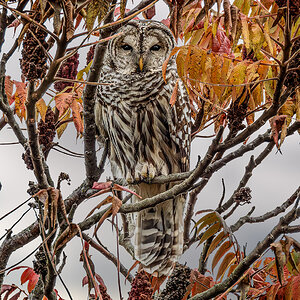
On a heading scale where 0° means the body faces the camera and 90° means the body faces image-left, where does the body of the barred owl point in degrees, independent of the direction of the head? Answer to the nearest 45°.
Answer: approximately 0°

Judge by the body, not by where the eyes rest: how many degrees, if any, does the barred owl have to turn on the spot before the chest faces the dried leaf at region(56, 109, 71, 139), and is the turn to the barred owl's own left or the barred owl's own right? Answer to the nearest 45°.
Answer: approximately 45° to the barred owl's own right

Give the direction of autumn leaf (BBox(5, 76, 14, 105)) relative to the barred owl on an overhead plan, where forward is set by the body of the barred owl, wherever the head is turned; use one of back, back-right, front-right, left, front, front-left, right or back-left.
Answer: front-right

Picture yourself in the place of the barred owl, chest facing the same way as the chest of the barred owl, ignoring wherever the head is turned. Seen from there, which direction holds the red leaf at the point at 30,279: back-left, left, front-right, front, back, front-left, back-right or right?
front-right

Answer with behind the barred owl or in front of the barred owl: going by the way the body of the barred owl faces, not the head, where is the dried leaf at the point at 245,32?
in front

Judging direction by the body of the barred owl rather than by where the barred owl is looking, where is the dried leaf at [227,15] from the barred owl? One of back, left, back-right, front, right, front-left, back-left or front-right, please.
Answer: left

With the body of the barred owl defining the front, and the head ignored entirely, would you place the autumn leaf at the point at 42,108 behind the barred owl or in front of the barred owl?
in front
